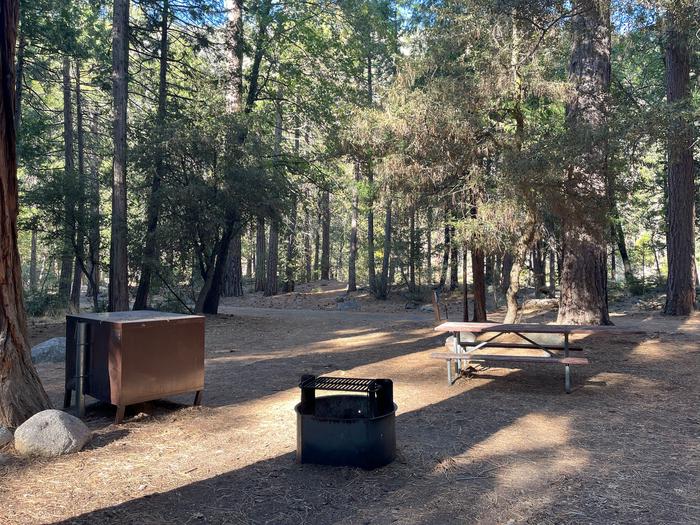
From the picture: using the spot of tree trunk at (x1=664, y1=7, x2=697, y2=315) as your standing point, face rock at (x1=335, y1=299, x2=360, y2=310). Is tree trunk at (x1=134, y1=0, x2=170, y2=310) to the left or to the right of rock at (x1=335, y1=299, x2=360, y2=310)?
left

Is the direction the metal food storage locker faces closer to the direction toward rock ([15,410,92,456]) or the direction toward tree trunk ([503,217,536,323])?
the rock

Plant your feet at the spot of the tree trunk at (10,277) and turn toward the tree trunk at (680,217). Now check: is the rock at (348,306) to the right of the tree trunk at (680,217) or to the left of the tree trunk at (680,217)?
left

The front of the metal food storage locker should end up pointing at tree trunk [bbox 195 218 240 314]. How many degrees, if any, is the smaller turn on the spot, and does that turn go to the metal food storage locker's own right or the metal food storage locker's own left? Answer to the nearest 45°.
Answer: approximately 135° to the metal food storage locker's own right

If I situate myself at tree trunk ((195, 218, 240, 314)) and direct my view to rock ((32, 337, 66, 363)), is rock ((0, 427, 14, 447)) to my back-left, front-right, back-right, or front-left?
front-left

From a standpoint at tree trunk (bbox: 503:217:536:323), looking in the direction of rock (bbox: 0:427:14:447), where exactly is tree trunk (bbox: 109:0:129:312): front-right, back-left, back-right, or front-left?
front-right

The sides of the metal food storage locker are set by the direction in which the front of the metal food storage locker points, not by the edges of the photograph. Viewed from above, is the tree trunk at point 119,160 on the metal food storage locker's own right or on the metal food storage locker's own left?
on the metal food storage locker's own right

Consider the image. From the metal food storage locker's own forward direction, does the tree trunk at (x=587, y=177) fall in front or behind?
behind

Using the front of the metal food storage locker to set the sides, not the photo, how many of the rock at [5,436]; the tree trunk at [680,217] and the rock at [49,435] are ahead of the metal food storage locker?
2

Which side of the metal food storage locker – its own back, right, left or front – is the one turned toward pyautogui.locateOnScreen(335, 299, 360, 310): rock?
back

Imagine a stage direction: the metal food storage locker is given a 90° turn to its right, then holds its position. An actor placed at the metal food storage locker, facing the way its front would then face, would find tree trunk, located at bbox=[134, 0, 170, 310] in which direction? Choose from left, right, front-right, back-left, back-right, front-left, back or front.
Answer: front-right

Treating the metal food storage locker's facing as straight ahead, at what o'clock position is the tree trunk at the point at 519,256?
The tree trunk is roughly at 7 o'clock from the metal food storage locker.

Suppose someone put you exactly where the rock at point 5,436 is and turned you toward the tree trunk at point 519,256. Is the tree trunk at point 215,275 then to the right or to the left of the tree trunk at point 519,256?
left

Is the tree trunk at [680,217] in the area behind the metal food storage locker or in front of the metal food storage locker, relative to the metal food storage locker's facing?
behind

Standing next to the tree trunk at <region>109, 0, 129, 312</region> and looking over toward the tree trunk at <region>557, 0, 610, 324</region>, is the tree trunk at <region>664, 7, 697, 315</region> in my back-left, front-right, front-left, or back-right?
front-left
